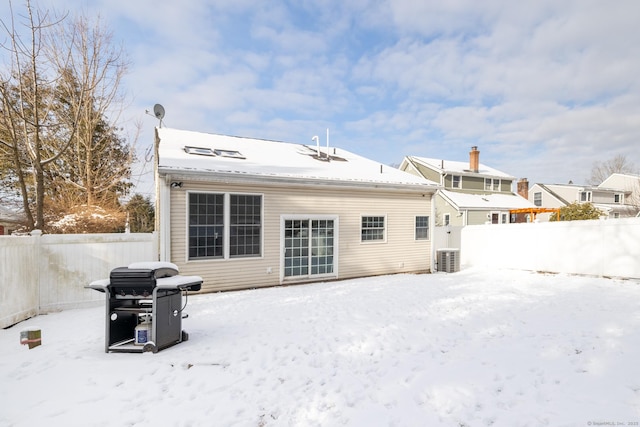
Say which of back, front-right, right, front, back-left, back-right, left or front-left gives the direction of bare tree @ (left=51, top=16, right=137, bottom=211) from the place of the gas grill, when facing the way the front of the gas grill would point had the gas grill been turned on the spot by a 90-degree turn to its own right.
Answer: front-right

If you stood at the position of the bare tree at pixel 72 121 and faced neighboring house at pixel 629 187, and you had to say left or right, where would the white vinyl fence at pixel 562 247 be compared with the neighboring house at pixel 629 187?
right

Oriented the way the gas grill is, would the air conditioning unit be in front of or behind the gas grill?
behind

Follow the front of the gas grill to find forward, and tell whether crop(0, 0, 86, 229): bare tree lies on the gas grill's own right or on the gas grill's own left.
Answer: on the gas grill's own right

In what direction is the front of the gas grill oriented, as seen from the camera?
facing the viewer and to the left of the viewer

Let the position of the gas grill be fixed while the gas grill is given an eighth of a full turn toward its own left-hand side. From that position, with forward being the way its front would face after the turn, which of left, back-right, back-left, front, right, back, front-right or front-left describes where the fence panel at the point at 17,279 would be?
back-right

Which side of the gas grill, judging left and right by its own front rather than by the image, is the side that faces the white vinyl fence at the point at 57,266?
right

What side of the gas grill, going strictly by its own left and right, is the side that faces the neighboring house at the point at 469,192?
back

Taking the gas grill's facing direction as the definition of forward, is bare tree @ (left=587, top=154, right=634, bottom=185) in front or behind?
behind
